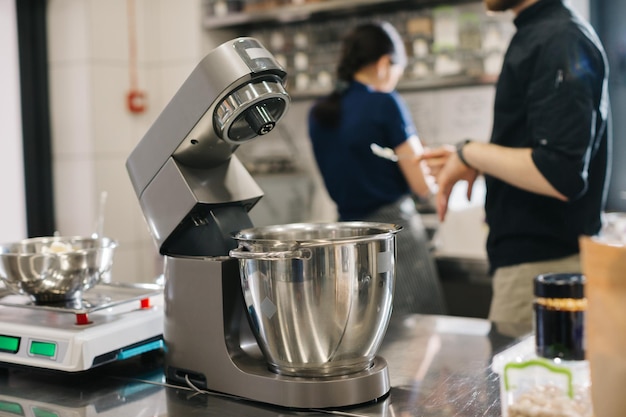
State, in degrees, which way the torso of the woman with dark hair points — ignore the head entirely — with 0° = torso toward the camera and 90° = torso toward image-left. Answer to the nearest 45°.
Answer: approximately 225°

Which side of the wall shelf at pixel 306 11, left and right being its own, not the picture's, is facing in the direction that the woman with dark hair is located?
front

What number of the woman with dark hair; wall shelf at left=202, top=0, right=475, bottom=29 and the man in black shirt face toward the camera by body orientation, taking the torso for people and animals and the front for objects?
1

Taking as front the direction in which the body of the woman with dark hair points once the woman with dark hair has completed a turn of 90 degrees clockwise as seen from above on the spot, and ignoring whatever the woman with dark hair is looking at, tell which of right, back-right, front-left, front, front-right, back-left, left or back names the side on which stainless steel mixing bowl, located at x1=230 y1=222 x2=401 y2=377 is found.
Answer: front-right

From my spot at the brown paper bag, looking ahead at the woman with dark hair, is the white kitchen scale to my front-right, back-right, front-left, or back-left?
front-left

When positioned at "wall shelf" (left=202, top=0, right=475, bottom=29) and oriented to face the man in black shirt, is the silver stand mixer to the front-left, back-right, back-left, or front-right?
front-right

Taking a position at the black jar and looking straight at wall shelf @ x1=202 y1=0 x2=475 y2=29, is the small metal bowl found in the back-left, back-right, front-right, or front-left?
front-left

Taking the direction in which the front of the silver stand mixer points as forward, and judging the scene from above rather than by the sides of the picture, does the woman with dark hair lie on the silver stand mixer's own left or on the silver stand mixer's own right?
on the silver stand mixer's own left

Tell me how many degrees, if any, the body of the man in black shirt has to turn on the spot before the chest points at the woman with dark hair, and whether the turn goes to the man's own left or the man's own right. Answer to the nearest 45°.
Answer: approximately 45° to the man's own right

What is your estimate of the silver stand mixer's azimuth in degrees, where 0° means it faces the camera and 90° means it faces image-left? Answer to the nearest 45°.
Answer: approximately 315°

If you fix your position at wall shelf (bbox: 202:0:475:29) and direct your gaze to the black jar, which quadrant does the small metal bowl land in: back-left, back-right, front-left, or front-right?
front-right

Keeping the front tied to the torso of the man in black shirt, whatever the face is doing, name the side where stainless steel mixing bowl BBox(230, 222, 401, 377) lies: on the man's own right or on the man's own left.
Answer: on the man's own left

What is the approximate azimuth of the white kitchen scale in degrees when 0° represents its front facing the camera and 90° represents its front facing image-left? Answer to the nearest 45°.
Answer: approximately 45°

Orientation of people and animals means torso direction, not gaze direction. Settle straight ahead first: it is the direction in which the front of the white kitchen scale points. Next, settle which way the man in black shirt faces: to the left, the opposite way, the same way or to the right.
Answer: to the right

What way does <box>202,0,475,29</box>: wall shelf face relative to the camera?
toward the camera

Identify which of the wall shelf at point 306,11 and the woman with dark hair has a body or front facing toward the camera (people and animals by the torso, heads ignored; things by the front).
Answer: the wall shelf

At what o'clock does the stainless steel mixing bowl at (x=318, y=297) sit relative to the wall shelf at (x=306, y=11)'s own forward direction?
The stainless steel mixing bowl is roughly at 12 o'clock from the wall shelf.

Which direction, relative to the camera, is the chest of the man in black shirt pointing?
to the viewer's left

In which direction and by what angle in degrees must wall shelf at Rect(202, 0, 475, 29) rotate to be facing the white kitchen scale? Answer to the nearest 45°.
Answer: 0° — it already faces it

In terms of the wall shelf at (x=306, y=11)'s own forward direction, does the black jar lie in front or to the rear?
in front

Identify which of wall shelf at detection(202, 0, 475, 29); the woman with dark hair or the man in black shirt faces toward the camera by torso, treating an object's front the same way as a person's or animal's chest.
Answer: the wall shelf
